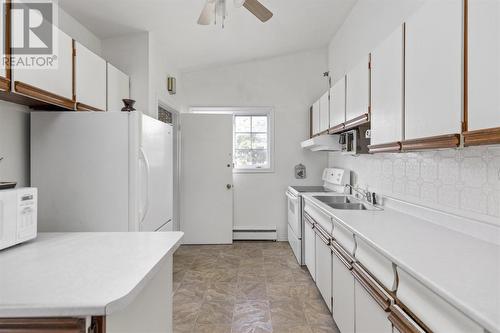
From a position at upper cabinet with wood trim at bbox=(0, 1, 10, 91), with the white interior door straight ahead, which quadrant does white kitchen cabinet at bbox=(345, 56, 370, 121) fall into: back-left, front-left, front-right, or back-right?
front-right

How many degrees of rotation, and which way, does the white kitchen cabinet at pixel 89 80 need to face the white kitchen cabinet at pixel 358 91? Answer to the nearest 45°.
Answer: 0° — it already faces it

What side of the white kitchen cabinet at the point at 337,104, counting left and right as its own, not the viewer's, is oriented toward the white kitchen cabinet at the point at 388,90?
left

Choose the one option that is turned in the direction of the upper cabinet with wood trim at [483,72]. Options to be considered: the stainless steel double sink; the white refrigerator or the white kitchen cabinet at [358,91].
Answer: the white refrigerator

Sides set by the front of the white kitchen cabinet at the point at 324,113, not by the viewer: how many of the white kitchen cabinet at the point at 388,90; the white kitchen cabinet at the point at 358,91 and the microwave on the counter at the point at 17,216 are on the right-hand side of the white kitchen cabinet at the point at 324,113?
0

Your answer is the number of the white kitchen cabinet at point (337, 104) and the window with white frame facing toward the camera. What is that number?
1

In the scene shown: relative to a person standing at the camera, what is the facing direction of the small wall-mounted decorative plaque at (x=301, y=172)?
facing the viewer

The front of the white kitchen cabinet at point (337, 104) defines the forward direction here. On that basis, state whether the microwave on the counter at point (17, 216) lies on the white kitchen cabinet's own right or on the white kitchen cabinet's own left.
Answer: on the white kitchen cabinet's own left

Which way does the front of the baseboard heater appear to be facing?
toward the camera

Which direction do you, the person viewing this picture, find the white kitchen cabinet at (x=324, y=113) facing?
facing to the left of the viewer

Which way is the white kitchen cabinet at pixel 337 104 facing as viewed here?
to the viewer's left

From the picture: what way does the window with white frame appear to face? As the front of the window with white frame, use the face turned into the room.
toward the camera

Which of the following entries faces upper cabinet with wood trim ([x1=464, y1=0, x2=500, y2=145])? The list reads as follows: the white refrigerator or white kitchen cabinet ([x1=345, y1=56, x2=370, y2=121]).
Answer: the white refrigerator

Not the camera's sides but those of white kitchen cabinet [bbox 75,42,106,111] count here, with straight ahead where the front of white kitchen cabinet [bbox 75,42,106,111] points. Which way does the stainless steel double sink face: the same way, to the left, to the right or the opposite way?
the opposite way

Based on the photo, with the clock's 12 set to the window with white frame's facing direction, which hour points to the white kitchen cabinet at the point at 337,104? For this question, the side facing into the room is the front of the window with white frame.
The white kitchen cabinet is roughly at 11 o'clock from the window with white frame.

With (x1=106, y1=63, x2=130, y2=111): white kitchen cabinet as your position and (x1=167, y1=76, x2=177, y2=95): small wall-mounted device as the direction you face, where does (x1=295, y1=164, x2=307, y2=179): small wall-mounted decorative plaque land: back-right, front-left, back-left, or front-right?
front-right

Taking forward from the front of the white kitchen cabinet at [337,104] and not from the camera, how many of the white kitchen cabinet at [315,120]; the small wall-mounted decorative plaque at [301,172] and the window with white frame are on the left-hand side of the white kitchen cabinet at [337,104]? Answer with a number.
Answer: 0

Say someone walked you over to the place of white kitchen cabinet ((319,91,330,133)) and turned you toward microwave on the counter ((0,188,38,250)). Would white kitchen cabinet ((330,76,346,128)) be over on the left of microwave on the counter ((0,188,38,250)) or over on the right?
left

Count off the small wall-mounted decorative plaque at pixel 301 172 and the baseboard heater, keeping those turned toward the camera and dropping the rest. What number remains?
2

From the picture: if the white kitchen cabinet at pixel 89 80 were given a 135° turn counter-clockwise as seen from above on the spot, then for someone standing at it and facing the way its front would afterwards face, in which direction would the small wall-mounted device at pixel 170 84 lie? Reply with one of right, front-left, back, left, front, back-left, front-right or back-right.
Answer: front-right

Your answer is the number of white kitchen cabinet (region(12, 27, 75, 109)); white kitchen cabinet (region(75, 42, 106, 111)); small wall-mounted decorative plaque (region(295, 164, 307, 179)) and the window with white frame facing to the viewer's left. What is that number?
0

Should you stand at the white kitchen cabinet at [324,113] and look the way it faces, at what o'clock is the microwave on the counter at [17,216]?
The microwave on the counter is roughly at 10 o'clock from the white kitchen cabinet.
